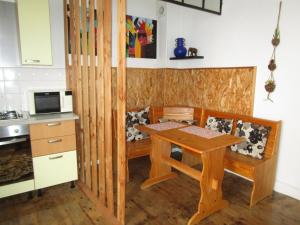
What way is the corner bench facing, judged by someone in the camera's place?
facing the viewer and to the left of the viewer

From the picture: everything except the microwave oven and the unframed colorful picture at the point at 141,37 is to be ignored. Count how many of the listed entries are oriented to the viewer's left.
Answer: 0

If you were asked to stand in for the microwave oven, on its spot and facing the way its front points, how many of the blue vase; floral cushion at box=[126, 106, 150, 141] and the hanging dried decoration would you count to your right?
0

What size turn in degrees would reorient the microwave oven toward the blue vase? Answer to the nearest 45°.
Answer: approximately 90° to its left

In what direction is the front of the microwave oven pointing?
toward the camera

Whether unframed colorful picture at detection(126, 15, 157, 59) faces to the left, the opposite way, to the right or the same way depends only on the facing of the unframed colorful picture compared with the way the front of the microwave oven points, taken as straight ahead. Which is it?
the same way

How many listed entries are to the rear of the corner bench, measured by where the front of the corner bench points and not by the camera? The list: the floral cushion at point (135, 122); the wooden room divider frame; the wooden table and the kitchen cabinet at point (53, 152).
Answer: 0

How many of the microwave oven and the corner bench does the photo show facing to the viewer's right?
0

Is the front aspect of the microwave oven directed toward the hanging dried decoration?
no

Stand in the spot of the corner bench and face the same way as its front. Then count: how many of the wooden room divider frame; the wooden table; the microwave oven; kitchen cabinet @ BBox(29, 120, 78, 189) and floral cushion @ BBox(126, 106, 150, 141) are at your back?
0

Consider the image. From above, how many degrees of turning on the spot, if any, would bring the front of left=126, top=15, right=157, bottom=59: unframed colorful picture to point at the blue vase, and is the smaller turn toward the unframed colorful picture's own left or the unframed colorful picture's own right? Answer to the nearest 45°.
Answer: approximately 45° to the unframed colorful picture's own left

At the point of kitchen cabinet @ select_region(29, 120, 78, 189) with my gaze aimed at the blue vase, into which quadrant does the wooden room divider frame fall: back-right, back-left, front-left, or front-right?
front-right

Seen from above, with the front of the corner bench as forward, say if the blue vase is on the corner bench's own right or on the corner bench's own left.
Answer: on the corner bench's own right

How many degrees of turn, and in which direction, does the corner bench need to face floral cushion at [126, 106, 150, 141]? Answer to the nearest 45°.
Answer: approximately 45° to its right

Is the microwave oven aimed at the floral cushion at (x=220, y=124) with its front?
no
